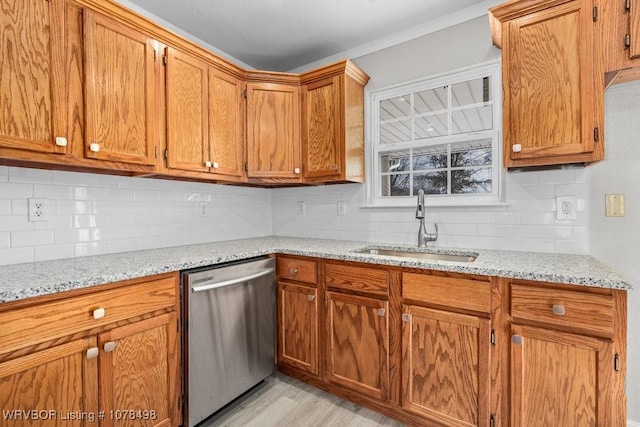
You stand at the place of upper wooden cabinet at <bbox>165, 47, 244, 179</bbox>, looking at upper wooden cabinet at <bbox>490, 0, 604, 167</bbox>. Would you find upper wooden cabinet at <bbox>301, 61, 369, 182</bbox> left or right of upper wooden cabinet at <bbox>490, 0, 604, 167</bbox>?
left

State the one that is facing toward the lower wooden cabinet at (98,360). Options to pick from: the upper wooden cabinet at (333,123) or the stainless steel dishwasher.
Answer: the upper wooden cabinet

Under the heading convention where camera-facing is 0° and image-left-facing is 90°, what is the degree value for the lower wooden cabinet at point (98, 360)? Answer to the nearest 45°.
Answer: approximately 315°

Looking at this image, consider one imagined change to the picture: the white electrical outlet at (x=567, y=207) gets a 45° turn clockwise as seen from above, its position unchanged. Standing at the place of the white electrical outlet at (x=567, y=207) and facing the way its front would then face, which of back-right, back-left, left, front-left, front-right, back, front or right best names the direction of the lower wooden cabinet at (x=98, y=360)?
front

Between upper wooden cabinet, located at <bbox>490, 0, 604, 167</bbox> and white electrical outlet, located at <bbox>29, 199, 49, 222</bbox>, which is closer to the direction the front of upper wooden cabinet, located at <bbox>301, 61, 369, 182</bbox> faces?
the white electrical outlet
